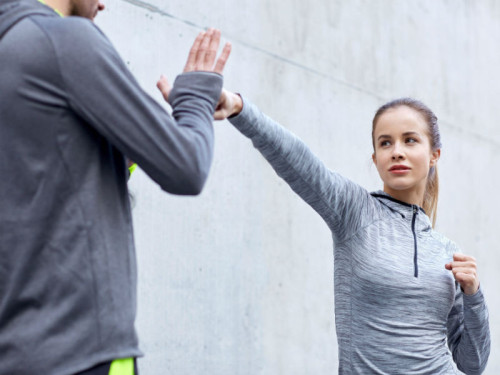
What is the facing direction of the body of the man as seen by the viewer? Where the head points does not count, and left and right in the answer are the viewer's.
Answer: facing away from the viewer and to the right of the viewer

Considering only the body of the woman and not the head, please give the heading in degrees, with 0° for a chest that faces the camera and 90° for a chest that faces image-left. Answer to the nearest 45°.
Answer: approximately 0°

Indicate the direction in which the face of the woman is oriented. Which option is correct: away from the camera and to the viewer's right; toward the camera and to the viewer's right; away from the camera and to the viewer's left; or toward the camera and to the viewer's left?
toward the camera and to the viewer's left

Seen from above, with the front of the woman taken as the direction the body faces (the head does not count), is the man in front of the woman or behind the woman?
in front

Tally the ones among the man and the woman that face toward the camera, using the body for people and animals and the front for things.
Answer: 1

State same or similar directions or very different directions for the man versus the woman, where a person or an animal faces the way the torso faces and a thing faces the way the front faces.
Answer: very different directions

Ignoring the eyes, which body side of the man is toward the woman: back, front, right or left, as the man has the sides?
front
